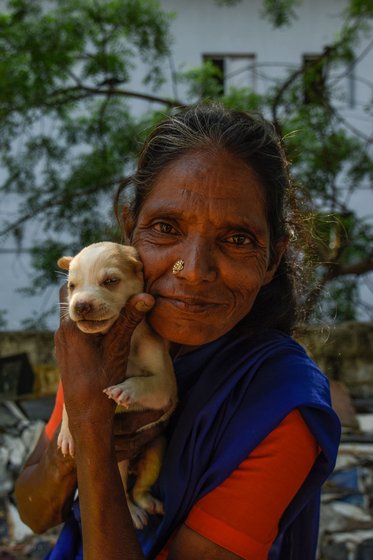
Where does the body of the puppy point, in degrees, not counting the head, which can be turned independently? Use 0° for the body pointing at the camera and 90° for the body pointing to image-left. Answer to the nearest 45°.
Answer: approximately 45°

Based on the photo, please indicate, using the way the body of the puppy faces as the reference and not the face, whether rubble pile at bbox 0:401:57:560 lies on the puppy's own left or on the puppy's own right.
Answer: on the puppy's own right
